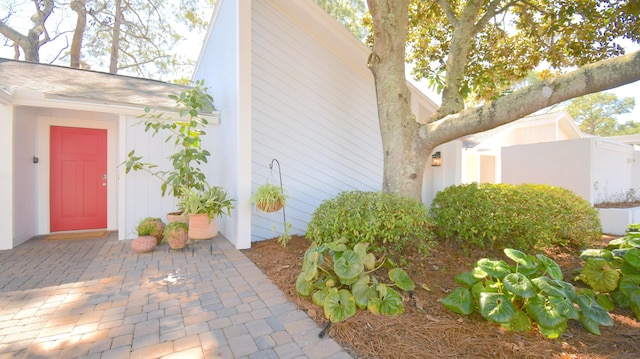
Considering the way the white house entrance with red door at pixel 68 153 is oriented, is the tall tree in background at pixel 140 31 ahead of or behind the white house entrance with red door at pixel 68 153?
behind

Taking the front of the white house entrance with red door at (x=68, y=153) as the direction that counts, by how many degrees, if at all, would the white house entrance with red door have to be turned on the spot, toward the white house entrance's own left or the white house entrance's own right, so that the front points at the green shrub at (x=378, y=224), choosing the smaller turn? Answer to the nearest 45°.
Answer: approximately 45° to the white house entrance's own left

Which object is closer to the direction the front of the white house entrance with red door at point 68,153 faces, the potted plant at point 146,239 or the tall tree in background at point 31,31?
the potted plant

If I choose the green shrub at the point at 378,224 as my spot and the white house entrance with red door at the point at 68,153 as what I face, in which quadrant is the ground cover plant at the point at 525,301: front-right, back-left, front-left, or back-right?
back-left

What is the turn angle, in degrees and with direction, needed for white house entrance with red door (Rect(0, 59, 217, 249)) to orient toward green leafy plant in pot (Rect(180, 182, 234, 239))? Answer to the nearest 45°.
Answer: approximately 45° to its left

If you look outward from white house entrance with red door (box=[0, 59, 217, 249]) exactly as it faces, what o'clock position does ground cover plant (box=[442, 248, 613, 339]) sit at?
The ground cover plant is roughly at 11 o'clock from the white house entrance with red door.

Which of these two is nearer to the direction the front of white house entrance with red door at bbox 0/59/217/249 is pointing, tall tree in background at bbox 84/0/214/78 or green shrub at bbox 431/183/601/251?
the green shrub

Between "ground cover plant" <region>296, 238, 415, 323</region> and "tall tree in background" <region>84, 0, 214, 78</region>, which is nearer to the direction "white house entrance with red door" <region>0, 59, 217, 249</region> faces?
the ground cover plant

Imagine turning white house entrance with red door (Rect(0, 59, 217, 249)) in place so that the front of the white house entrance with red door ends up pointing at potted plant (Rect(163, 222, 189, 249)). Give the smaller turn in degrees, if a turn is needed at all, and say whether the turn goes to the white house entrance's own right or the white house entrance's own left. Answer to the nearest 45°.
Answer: approximately 45° to the white house entrance's own left

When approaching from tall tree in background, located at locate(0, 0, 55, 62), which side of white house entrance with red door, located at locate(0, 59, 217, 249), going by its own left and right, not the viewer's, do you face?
back

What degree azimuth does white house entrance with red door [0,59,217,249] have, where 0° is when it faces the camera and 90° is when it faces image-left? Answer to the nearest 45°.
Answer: approximately 0°

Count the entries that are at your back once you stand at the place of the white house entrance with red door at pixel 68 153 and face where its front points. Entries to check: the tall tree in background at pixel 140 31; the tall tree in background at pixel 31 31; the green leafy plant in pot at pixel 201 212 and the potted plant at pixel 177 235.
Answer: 2

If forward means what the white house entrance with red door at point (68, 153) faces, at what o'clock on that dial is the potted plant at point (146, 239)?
The potted plant is roughly at 11 o'clock from the white house entrance with red door.
